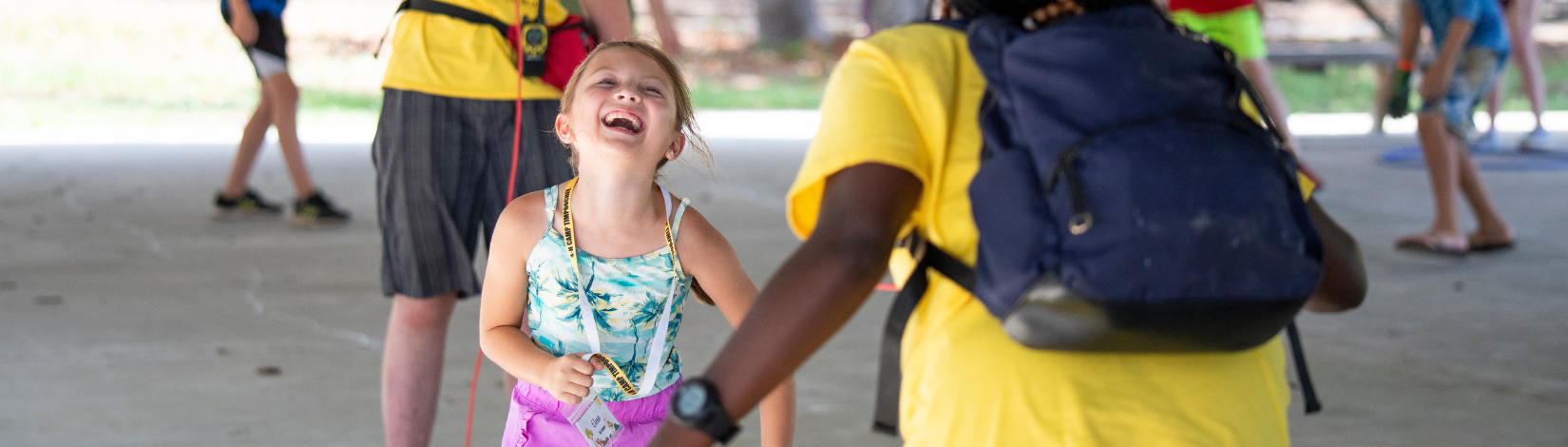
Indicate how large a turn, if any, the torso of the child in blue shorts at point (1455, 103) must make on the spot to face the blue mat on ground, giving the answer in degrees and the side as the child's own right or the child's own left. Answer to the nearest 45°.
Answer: approximately 90° to the child's own right

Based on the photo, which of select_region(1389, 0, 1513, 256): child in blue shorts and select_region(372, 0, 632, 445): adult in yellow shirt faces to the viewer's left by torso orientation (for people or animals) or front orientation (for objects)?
the child in blue shorts

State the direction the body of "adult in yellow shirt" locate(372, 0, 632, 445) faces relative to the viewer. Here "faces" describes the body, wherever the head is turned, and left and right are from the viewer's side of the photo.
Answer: facing the viewer and to the right of the viewer

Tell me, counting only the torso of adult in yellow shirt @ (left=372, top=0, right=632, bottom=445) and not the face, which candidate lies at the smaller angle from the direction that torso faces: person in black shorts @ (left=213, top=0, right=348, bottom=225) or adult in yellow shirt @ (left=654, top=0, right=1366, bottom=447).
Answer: the adult in yellow shirt

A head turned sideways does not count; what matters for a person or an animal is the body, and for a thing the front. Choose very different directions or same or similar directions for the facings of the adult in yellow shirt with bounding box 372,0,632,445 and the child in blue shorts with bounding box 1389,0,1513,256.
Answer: very different directions

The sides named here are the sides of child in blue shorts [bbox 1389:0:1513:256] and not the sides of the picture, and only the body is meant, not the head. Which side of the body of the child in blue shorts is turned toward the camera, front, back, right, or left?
left

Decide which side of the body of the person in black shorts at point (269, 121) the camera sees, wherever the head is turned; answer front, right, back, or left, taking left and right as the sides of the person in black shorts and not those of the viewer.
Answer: right
